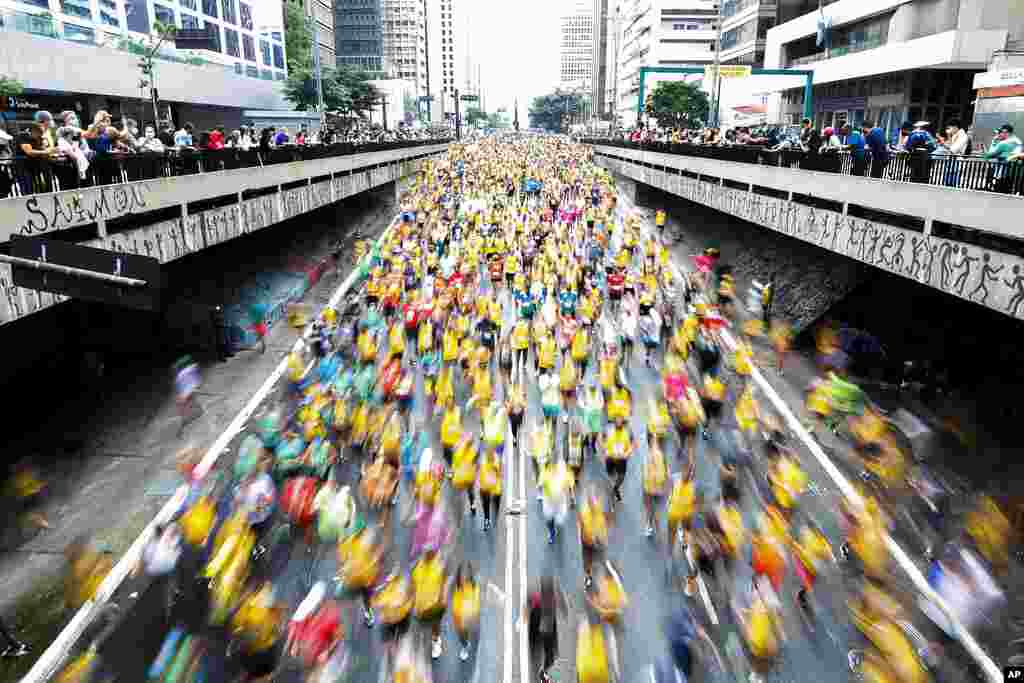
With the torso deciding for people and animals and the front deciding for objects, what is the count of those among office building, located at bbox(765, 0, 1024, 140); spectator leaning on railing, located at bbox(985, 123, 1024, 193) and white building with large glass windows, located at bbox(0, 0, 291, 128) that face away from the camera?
0

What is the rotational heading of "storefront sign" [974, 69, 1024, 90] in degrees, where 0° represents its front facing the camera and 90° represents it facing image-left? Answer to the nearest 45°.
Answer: approximately 45°

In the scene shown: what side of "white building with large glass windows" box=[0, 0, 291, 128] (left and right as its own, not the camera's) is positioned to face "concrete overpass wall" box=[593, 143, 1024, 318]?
front

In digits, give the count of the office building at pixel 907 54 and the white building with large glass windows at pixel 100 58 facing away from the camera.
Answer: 0

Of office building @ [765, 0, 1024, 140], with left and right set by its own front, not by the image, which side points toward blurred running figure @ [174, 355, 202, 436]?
front

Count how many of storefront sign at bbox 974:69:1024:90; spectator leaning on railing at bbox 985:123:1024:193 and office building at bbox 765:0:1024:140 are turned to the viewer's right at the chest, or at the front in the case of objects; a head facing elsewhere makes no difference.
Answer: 0

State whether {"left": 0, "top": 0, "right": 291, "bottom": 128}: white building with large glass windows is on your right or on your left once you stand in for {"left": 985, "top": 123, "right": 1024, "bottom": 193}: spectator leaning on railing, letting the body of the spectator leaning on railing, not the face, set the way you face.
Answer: on your right

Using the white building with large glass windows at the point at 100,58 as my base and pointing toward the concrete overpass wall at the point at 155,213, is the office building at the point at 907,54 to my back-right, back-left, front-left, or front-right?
front-left

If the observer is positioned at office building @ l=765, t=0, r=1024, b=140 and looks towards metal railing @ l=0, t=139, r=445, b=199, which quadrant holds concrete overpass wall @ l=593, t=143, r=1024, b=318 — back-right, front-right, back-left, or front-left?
front-left

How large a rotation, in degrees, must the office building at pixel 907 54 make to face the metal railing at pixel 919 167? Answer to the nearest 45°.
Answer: approximately 45° to its left

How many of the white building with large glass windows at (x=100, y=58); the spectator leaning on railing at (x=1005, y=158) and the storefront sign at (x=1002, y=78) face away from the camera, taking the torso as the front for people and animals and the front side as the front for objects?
0

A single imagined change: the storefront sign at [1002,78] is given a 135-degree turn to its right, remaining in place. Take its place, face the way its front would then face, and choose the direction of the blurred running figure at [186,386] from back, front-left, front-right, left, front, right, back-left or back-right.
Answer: back-left

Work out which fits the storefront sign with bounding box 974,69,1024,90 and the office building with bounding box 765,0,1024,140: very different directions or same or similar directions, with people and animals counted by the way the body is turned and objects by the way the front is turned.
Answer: same or similar directions

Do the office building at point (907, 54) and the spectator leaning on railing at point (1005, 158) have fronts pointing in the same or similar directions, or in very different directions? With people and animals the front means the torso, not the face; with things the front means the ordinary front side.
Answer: same or similar directions

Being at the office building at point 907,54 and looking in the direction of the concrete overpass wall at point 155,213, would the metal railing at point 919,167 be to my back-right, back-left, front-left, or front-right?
front-left
